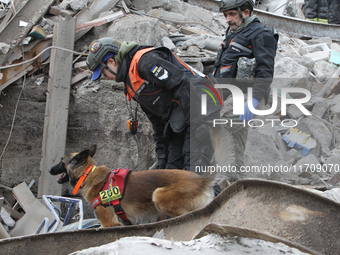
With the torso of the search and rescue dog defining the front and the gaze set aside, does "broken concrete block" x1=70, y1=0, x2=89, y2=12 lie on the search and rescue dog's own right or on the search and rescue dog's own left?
on the search and rescue dog's own right

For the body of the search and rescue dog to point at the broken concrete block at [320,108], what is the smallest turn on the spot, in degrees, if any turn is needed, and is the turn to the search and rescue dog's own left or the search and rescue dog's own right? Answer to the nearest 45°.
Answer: approximately 135° to the search and rescue dog's own right

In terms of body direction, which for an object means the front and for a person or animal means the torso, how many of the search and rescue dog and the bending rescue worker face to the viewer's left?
2

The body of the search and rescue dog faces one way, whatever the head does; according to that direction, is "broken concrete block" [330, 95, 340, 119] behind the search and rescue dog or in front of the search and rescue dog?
behind

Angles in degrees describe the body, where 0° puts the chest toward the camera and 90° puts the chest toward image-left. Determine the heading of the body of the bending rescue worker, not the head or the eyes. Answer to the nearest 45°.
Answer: approximately 90°

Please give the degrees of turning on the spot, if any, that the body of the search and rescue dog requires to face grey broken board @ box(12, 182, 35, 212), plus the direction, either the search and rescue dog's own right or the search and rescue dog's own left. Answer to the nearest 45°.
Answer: approximately 45° to the search and rescue dog's own right

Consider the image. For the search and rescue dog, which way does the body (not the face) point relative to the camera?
to the viewer's left

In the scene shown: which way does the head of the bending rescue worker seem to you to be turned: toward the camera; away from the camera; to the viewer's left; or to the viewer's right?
to the viewer's left

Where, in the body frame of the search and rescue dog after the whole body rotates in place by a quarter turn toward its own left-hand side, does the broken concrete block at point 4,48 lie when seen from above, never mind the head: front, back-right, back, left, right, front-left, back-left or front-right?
back-right
